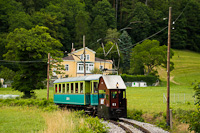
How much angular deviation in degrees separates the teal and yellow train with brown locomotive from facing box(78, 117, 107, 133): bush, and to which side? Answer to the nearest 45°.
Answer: approximately 45° to its right

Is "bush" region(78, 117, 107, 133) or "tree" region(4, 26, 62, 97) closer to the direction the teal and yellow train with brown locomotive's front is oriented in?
the bush

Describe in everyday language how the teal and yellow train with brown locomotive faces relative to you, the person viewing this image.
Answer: facing the viewer and to the right of the viewer

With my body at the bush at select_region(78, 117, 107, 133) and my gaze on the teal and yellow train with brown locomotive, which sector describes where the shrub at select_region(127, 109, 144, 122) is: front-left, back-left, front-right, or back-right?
front-right

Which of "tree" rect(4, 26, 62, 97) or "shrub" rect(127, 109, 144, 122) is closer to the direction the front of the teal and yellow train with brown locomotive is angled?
the shrub

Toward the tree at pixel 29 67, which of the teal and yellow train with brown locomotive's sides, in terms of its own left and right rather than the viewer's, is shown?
back

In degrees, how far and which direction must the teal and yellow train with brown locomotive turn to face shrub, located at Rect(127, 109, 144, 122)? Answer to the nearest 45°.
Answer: approximately 45° to its left
